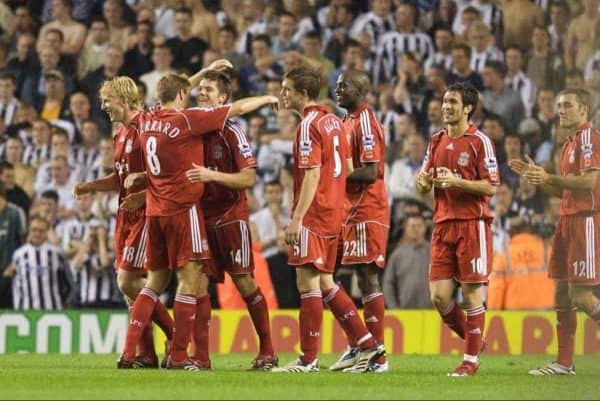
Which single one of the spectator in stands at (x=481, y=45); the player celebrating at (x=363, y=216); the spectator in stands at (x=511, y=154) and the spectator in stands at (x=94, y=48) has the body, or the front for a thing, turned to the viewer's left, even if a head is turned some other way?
the player celebrating

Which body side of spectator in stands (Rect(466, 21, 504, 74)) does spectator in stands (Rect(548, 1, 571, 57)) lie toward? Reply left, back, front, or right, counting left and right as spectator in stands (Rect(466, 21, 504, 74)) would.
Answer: left

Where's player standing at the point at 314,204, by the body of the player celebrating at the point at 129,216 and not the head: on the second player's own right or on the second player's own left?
on the second player's own left

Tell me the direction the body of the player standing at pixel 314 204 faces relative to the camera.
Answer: to the viewer's left

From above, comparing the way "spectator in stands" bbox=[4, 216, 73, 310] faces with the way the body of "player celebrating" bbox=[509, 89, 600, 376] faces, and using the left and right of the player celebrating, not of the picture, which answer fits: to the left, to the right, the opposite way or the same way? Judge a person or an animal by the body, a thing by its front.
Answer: to the left

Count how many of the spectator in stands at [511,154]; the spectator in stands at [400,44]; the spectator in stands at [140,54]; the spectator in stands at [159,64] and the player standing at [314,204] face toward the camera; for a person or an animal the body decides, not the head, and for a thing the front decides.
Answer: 4

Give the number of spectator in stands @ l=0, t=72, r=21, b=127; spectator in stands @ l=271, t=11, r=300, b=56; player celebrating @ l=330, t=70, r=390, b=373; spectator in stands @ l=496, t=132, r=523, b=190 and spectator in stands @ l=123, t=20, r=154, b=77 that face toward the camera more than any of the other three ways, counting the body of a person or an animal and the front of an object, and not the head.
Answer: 4

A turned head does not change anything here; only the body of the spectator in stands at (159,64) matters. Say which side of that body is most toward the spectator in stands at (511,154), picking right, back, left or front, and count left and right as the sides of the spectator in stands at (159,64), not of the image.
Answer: left
